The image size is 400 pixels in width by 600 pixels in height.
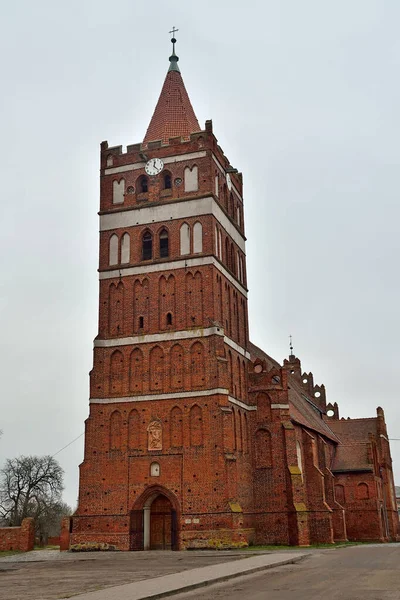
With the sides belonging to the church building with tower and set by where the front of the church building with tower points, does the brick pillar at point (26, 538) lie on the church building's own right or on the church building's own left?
on the church building's own right

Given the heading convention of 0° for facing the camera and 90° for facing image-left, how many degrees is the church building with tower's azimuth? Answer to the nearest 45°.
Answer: approximately 0°

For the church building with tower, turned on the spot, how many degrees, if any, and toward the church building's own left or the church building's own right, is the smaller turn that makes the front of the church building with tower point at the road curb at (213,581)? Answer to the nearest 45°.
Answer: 0° — it already faces it

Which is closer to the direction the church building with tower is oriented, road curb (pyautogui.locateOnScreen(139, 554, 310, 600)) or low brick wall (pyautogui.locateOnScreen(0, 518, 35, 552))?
the road curb
